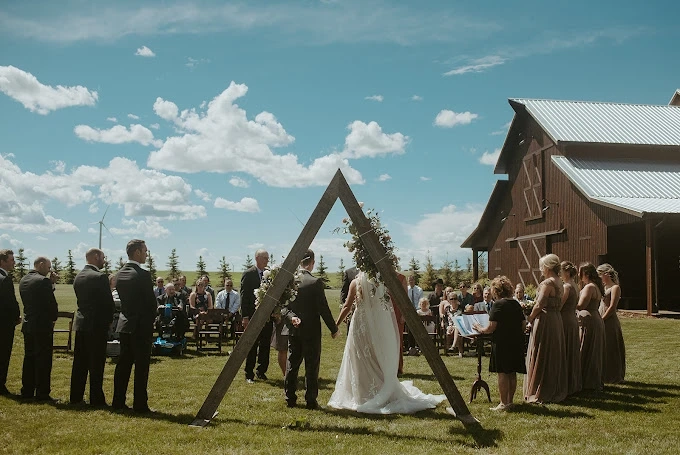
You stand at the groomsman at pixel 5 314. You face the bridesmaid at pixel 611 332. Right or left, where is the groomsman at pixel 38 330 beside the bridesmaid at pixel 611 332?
right

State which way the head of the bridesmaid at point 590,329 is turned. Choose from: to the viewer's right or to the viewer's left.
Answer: to the viewer's left

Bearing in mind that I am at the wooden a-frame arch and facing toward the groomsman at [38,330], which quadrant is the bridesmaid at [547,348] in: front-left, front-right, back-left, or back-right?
back-right

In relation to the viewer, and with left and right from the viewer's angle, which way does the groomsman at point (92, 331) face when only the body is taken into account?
facing away from the viewer and to the right of the viewer

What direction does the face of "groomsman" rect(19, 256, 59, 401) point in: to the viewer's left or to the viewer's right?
to the viewer's right

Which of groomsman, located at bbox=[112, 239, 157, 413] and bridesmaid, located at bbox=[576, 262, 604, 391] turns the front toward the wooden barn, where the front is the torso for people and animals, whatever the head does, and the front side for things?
the groomsman

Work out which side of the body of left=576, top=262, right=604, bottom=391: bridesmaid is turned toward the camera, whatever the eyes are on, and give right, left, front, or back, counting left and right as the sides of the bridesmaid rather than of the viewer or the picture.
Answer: left

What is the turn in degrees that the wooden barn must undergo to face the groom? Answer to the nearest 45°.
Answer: approximately 45° to its left

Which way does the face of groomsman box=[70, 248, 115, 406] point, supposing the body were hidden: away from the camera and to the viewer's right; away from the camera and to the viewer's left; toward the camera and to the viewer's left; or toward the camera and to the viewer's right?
away from the camera and to the viewer's right

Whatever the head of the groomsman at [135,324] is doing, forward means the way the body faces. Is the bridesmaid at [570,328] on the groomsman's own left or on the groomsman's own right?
on the groomsman's own right

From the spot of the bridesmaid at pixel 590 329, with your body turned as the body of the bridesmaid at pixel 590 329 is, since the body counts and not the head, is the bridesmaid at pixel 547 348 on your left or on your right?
on your left

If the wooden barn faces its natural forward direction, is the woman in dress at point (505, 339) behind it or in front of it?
in front

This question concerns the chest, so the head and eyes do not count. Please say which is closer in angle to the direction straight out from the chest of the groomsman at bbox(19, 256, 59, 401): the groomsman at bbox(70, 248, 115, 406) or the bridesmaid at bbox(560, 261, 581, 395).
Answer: the bridesmaid

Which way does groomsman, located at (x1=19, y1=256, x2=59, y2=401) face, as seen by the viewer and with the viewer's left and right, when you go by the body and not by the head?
facing away from the viewer and to the right of the viewer
